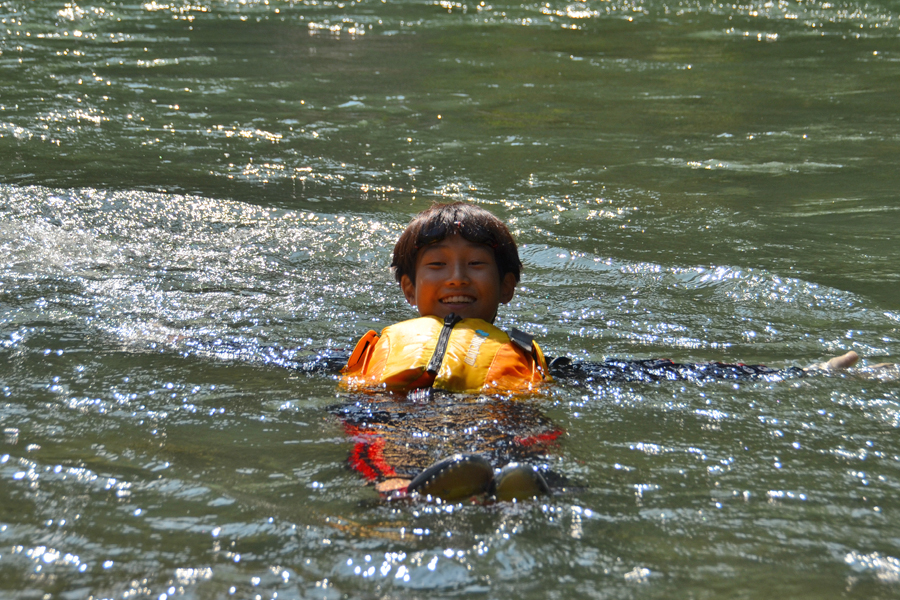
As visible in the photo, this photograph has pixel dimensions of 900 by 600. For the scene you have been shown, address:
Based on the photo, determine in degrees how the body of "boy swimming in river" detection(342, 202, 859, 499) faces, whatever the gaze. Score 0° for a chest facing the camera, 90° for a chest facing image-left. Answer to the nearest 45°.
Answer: approximately 0°
